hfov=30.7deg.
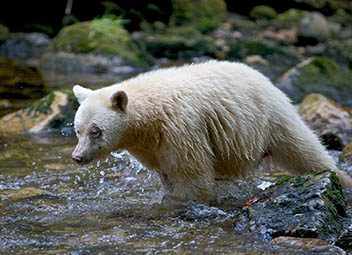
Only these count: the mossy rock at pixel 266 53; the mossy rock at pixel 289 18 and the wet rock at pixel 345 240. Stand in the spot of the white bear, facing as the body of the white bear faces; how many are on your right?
2

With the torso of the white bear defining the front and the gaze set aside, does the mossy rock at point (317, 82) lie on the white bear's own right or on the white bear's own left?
on the white bear's own right

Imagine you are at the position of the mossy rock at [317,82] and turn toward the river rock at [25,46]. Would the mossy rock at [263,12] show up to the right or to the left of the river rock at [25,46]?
right

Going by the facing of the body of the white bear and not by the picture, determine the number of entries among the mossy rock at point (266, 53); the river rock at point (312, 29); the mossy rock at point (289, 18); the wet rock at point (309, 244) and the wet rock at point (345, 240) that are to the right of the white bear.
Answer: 3

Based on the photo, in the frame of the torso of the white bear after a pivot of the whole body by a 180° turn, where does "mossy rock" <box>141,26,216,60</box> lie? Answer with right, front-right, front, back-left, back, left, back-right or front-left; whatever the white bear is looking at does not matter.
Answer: left

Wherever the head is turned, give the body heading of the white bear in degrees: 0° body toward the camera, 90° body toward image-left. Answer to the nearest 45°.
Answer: approximately 90°

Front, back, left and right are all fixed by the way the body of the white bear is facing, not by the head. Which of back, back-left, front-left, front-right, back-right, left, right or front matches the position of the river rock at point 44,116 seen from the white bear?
front-right

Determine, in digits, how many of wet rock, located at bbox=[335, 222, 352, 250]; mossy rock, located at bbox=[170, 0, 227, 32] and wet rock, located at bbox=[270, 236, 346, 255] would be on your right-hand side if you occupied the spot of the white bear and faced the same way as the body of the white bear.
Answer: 1

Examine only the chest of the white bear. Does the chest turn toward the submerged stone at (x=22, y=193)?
yes

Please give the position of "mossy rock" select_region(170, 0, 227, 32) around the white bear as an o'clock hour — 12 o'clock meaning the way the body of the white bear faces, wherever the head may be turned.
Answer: The mossy rock is roughly at 3 o'clock from the white bear.

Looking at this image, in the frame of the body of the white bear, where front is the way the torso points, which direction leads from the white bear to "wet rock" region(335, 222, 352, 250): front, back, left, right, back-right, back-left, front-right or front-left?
back-left

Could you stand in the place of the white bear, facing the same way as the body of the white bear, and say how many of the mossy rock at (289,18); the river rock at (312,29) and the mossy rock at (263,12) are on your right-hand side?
3

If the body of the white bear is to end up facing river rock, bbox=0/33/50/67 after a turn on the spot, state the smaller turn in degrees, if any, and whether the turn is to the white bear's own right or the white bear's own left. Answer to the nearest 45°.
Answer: approximately 45° to the white bear's own right

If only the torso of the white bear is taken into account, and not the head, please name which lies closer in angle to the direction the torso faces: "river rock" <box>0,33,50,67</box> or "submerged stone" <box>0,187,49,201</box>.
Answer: the submerged stone

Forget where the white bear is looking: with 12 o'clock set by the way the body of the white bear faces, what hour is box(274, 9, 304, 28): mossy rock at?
The mossy rock is roughly at 3 o'clock from the white bear.
